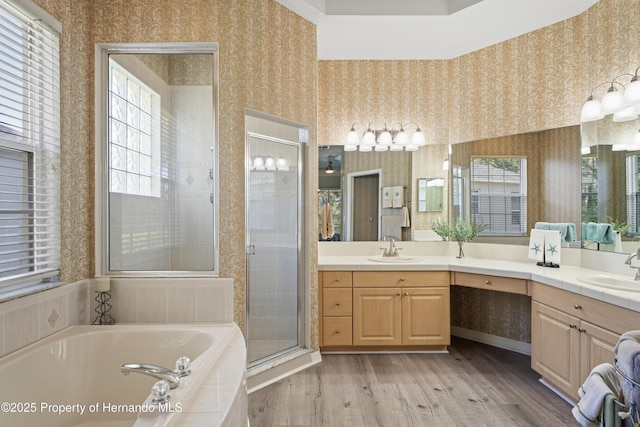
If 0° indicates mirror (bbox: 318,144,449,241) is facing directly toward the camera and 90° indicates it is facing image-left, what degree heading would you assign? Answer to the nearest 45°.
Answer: approximately 0°

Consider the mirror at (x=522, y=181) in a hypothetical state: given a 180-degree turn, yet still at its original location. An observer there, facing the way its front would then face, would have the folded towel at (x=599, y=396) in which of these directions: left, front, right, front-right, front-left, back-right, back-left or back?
back-right

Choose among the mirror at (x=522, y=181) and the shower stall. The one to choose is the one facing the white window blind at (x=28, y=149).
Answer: the mirror

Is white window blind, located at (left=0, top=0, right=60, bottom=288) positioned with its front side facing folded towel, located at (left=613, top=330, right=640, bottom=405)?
yes

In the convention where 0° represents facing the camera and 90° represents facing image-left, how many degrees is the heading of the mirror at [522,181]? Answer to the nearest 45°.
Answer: approximately 45°

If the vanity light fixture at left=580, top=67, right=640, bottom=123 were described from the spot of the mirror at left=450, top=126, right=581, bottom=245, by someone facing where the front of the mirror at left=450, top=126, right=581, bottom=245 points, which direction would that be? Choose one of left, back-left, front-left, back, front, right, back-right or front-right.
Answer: left

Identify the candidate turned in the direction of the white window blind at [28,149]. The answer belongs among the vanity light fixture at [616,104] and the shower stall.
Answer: the vanity light fixture

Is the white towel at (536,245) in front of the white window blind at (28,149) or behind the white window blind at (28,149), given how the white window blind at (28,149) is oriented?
in front

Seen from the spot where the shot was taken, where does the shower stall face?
facing the viewer and to the right of the viewer

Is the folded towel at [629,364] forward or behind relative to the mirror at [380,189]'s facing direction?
forward

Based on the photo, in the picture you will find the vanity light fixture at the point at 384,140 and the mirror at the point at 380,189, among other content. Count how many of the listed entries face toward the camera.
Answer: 2

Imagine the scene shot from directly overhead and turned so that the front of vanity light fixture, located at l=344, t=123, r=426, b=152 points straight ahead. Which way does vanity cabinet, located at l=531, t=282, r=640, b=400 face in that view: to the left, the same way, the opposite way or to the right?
to the right

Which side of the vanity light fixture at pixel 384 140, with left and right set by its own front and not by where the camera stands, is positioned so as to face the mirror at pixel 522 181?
left

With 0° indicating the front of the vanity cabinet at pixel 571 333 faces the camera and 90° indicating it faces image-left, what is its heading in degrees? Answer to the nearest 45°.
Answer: approximately 45°
